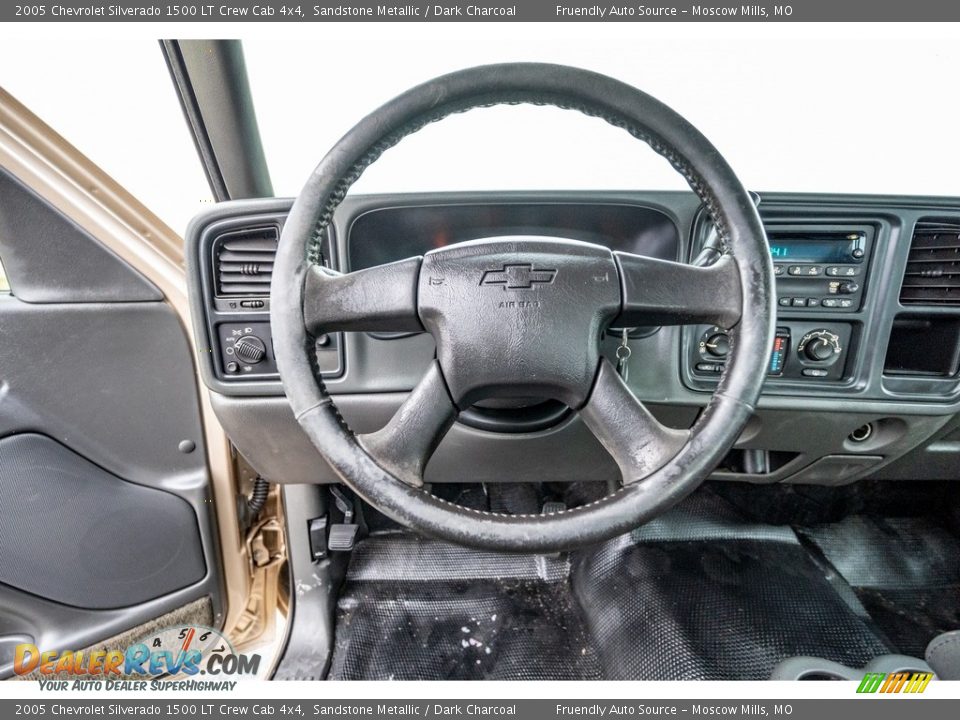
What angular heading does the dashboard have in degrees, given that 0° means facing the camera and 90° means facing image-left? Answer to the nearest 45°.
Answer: approximately 0°
